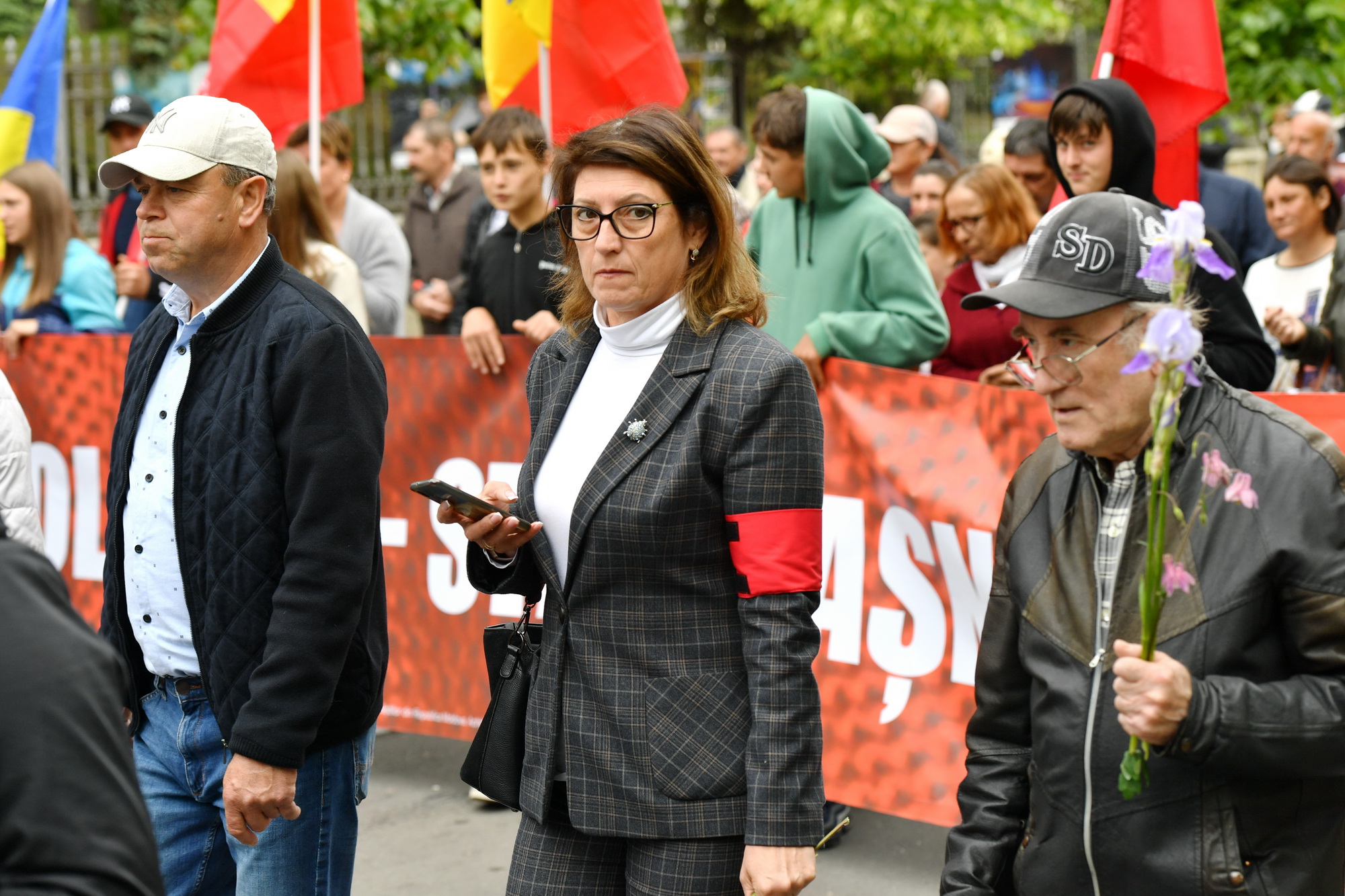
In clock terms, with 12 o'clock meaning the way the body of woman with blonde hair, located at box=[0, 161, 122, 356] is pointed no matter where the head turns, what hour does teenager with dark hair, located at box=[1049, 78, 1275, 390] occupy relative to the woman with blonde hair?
The teenager with dark hair is roughly at 9 o'clock from the woman with blonde hair.

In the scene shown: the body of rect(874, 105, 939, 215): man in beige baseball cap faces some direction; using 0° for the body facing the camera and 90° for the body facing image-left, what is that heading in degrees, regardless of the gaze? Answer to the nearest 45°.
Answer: approximately 45°

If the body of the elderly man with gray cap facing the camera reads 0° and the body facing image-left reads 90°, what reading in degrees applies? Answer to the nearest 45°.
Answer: approximately 45°

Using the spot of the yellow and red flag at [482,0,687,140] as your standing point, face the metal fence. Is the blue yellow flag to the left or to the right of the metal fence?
left

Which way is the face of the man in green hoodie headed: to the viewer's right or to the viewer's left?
to the viewer's left

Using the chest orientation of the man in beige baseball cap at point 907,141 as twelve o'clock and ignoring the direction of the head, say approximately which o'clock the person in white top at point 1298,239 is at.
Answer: The person in white top is roughly at 9 o'clock from the man in beige baseball cap.
